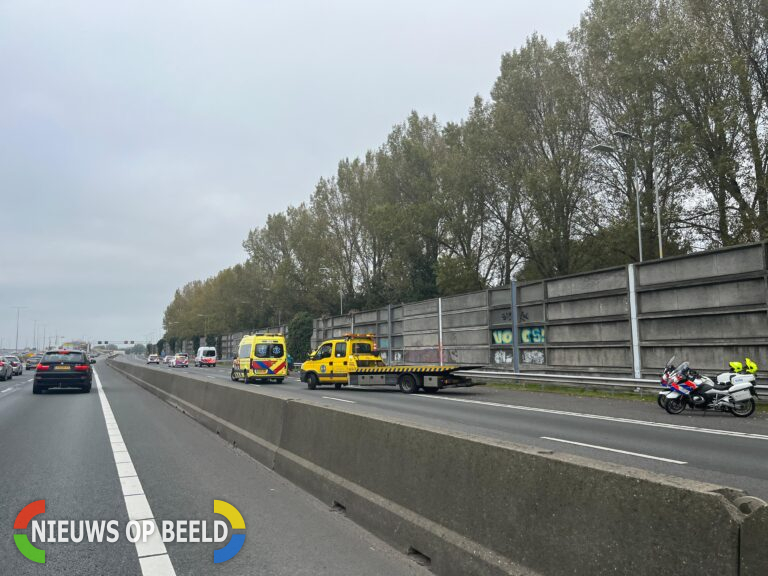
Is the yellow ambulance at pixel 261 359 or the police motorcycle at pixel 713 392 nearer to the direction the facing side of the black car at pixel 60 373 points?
the yellow ambulance

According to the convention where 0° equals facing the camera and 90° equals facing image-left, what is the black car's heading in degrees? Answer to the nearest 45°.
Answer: approximately 180°

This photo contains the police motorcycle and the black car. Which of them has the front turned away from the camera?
the black car

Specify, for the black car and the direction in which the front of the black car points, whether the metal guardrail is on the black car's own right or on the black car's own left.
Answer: on the black car's own right

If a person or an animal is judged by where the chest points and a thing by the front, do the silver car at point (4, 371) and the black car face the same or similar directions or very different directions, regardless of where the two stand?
same or similar directions

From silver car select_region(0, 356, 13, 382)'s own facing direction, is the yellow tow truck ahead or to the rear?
to the rear

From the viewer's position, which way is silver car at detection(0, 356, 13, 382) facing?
facing away from the viewer

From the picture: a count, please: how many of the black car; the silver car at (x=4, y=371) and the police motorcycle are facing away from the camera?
2

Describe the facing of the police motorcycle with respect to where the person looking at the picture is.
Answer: facing to the left of the viewer

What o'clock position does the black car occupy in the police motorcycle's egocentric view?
The black car is roughly at 12 o'clock from the police motorcycle.

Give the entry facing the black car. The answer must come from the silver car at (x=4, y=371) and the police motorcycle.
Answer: the police motorcycle
